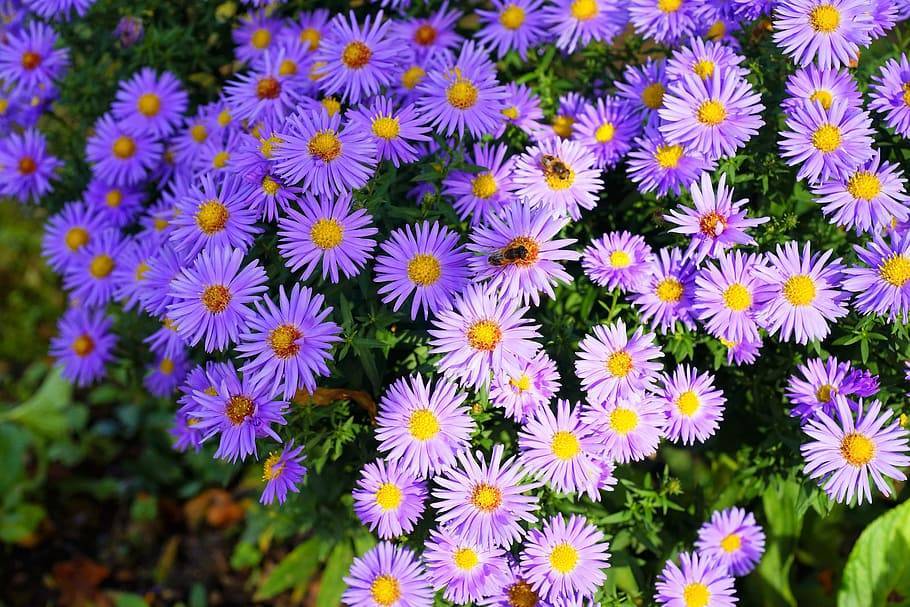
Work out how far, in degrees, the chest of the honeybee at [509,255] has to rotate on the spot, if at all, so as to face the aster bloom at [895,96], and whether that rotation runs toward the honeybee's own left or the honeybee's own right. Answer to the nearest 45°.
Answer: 0° — it already faces it

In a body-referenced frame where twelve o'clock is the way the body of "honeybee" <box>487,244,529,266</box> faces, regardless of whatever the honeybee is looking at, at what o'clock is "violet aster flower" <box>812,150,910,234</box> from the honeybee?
The violet aster flower is roughly at 12 o'clock from the honeybee.

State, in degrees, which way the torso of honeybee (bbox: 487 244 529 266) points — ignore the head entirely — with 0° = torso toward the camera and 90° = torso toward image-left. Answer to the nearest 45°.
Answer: approximately 270°

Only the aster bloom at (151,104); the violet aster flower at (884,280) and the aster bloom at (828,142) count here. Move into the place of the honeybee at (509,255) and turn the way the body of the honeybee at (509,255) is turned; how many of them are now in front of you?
2

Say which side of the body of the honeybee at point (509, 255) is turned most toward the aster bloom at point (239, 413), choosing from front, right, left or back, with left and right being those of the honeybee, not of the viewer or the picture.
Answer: back

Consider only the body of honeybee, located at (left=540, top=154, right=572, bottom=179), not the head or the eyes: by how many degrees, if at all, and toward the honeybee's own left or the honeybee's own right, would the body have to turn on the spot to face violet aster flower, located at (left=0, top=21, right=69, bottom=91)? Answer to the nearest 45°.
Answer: approximately 135° to the honeybee's own right
